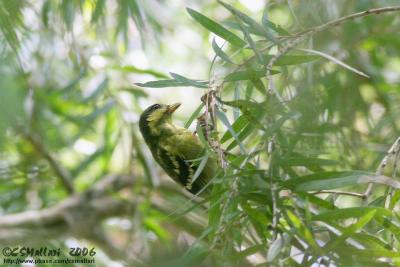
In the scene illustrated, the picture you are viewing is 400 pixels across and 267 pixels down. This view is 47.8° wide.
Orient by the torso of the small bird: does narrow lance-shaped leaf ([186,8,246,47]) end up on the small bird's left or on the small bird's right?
on the small bird's right

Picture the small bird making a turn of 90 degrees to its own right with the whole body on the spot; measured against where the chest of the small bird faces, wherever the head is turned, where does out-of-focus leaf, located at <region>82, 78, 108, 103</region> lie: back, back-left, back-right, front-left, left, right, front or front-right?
back-right

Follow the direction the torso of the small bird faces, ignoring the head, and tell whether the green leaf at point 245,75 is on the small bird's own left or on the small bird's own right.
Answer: on the small bird's own right
